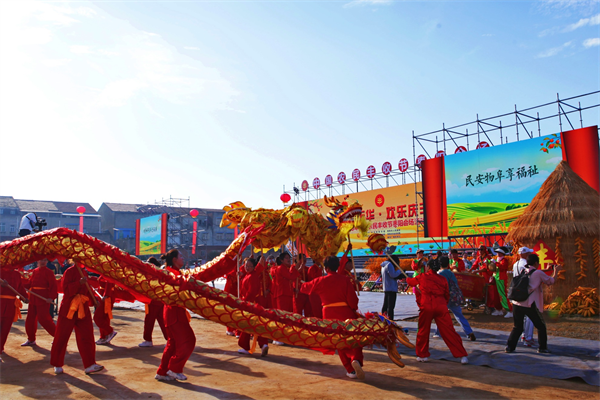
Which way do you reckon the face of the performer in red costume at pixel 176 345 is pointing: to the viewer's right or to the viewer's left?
to the viewer's right

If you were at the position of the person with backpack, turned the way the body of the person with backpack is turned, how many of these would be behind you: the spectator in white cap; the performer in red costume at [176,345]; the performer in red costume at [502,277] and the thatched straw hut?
1

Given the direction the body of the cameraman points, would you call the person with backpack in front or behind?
in front

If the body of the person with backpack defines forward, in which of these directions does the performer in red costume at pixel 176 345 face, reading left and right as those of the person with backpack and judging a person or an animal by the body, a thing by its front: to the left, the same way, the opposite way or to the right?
the same way

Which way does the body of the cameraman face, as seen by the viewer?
to the viewer's right

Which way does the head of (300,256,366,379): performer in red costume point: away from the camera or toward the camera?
away from the camera

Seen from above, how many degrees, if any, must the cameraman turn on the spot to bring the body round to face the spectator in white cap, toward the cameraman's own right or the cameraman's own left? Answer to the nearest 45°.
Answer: approximately 45° to the cameraman's own right

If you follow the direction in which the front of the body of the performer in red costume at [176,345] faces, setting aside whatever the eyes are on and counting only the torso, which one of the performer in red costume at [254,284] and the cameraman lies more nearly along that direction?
the performer in red costume

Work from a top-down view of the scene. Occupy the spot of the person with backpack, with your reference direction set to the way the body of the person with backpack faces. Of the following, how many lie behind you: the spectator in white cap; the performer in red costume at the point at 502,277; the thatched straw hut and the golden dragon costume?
1
